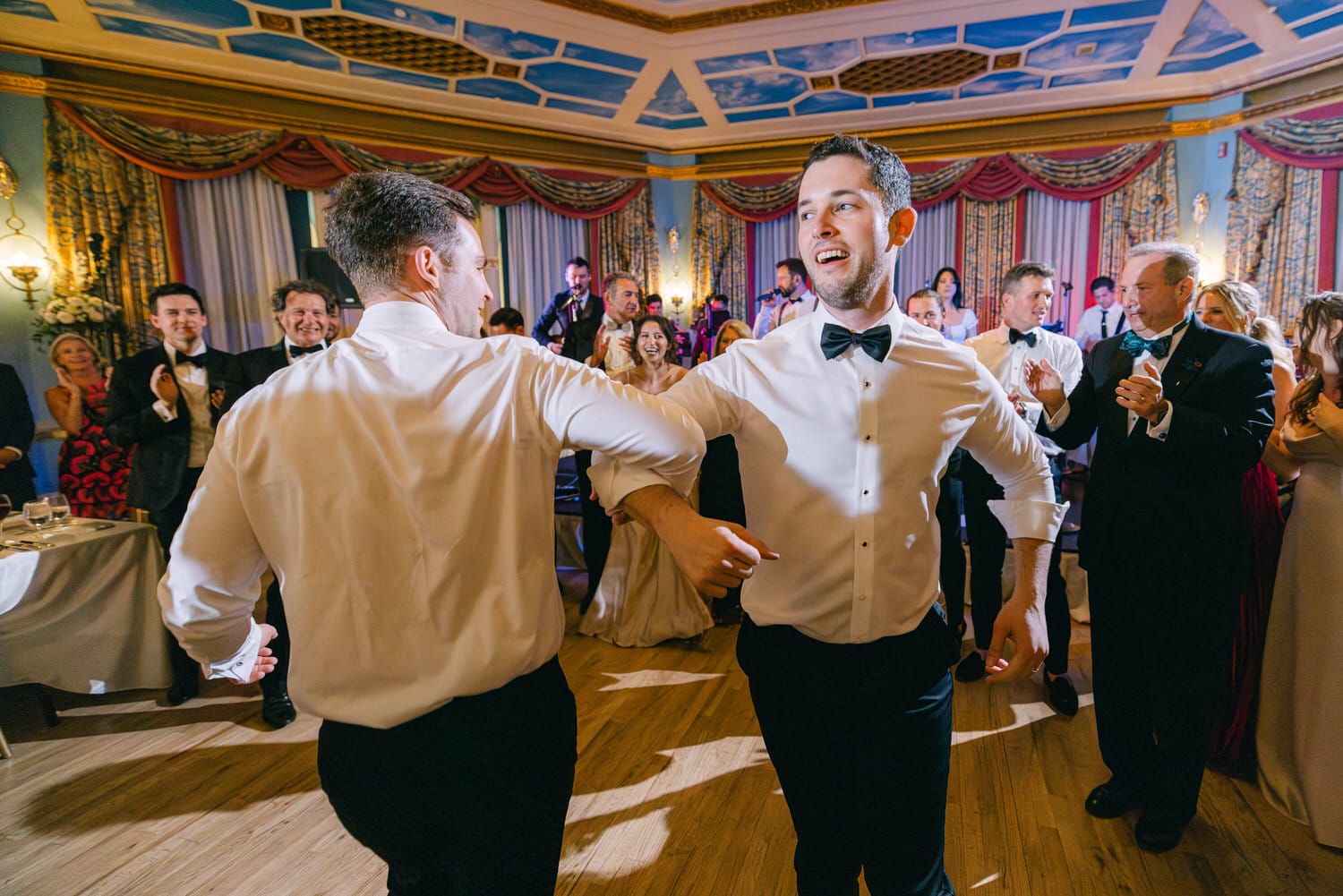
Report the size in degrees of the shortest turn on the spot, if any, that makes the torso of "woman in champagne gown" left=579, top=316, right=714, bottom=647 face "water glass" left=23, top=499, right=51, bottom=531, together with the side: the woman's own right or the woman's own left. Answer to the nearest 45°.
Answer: approximately 90° to the woman's own right

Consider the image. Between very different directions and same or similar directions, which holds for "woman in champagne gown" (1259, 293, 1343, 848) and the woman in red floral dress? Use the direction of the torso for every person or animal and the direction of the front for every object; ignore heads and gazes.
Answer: very different directions

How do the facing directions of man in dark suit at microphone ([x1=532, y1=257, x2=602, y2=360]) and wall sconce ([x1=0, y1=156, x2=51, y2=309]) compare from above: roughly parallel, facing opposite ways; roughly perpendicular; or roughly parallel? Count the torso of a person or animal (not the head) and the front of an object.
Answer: roughly perpendicular

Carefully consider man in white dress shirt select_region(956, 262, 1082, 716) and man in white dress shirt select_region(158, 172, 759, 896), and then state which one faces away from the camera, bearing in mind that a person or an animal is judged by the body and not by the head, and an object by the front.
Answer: man in white dress shirt select_region(158, 172, 759, 896)

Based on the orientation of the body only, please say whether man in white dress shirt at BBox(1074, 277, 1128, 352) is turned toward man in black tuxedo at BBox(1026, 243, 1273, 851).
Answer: yes

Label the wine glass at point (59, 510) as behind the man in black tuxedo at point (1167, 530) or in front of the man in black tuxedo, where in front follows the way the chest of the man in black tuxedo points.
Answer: in front

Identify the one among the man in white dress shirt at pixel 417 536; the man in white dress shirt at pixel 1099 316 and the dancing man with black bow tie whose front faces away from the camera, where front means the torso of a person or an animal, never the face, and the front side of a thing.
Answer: the man in white dress shirt at pixel 417 536

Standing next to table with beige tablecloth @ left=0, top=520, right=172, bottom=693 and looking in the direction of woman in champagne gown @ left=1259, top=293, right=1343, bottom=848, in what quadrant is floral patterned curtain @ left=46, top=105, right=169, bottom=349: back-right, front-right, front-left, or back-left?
back-left

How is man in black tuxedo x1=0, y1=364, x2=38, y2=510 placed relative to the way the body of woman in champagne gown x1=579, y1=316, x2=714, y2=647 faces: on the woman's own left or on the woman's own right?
on the woman's own right

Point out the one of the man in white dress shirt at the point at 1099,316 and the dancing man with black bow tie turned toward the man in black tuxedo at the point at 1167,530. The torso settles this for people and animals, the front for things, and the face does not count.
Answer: the man in white dress shirt

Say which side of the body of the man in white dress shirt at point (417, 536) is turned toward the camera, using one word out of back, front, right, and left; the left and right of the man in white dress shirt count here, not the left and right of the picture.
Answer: back

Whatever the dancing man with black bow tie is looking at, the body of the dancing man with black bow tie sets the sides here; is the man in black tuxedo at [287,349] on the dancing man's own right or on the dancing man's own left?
on the dancing man's own right
